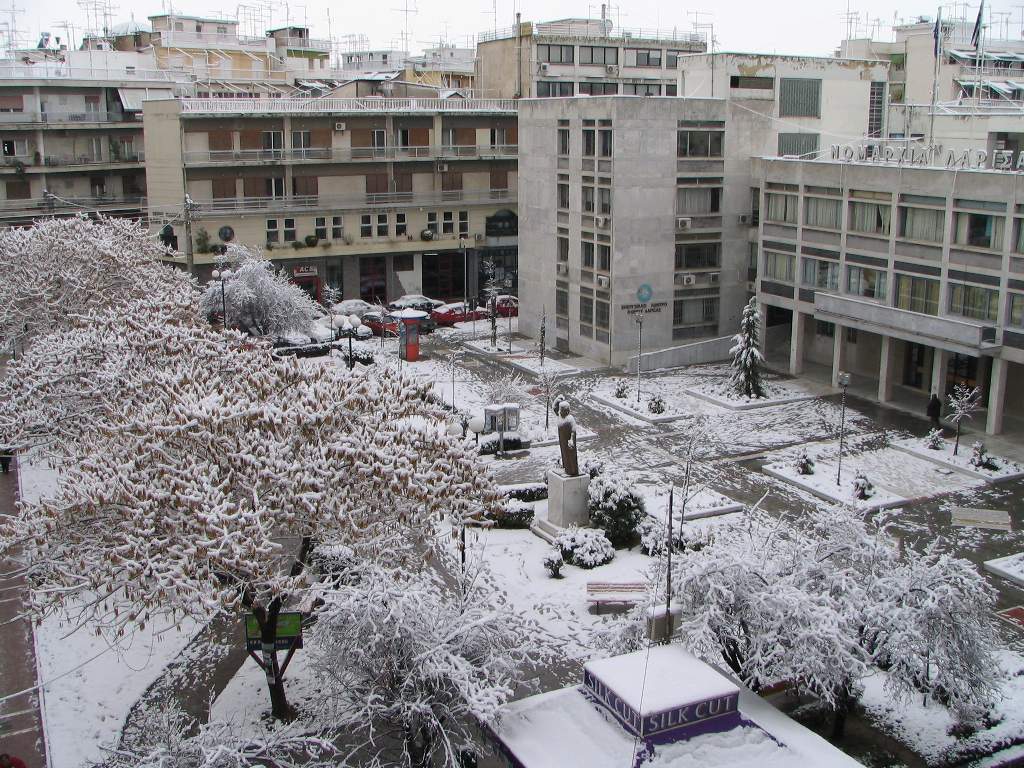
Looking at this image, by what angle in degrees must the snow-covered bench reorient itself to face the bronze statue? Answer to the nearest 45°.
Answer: approximately 180°

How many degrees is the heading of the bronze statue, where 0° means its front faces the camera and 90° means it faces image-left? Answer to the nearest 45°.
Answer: approximately 45°

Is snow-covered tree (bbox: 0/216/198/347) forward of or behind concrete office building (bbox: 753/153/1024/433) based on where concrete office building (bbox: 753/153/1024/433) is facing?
forward

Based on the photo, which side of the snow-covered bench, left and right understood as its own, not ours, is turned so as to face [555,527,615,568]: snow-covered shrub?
back

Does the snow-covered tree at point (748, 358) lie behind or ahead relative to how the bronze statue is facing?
behind

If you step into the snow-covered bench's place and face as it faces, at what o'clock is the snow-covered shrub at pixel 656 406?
The snow-covered shrub is roughly at 6 o'clock from the snow-covered bench.

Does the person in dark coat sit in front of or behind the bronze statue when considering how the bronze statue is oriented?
behind

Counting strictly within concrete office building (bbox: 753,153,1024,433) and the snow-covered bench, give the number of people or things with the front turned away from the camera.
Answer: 0

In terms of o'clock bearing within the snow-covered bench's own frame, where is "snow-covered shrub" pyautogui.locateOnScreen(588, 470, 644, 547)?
The snow-covered shrub is roughly at 6 o'clock from the snow-covered bench.

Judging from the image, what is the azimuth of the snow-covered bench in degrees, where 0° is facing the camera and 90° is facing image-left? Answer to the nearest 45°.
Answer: approximately 0°
